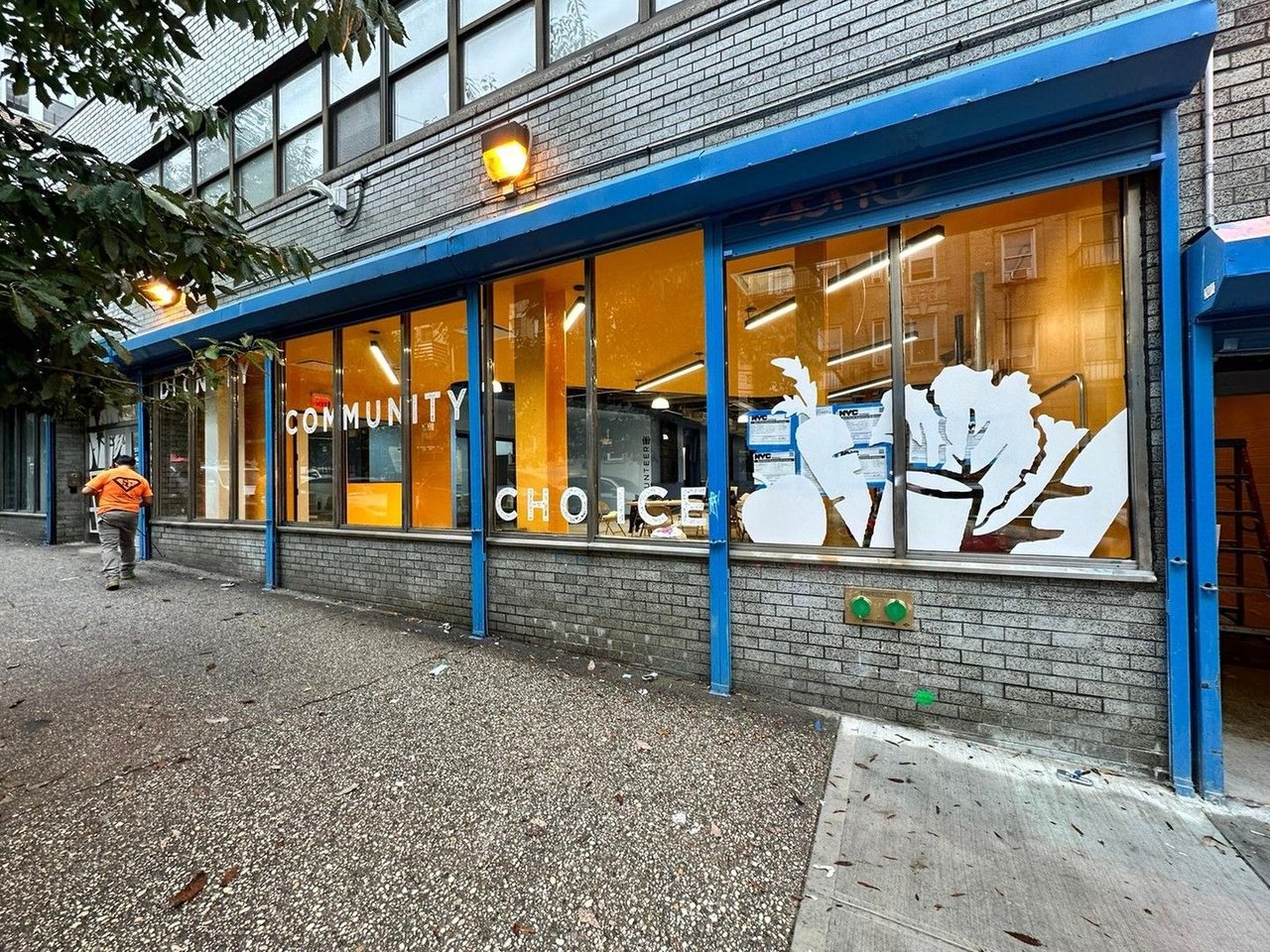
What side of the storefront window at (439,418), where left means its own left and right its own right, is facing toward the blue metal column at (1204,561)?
left

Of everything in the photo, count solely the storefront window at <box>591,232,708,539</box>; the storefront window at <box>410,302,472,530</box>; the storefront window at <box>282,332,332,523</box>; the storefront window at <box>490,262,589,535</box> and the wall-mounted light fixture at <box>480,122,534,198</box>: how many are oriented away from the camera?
0

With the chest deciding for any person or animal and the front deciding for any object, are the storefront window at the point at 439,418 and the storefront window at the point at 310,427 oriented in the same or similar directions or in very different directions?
same or similar directions

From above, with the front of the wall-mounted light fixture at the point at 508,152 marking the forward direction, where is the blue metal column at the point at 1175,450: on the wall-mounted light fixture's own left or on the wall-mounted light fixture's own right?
on the wall-mounted light fixture's own left

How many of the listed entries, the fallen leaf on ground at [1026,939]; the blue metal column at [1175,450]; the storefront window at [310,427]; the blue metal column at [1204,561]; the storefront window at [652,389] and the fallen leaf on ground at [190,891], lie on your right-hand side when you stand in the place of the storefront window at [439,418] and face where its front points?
1

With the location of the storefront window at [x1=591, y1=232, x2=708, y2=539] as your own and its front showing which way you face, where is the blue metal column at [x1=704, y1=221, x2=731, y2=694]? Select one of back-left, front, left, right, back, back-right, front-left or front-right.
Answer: left

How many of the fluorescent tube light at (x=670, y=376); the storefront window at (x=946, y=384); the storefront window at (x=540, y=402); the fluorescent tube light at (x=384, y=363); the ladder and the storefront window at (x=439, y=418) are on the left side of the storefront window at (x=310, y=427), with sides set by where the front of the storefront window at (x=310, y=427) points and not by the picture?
6

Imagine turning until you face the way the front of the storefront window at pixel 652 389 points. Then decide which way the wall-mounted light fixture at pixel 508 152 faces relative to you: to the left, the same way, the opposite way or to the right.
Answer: the same way

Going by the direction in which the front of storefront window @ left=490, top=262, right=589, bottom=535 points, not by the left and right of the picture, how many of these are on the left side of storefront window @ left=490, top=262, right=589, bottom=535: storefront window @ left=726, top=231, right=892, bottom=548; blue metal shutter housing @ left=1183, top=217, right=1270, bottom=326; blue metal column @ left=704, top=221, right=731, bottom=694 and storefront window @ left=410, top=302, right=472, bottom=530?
3

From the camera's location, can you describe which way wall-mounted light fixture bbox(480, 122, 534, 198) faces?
facing the viewer and to the left of the viewer

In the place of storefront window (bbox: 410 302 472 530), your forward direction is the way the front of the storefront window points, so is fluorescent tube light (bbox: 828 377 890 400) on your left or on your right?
on your left

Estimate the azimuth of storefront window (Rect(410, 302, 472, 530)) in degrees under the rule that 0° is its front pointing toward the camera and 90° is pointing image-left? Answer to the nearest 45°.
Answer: approximately 45°

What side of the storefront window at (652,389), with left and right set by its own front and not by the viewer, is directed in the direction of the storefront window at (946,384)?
left

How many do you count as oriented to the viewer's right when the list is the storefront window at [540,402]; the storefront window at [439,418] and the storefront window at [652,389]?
0

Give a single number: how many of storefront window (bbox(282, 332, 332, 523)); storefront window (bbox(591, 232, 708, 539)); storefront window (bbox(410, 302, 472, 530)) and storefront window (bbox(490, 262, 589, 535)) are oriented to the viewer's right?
0

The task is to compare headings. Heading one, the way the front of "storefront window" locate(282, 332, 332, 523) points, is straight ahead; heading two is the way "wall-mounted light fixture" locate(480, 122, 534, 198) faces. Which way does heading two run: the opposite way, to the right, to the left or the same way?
the same way

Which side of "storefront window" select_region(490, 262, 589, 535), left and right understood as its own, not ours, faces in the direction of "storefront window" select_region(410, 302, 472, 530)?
right

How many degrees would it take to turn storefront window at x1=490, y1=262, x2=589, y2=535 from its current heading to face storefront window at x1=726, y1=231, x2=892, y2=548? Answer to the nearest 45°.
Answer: approximately 90° to its left

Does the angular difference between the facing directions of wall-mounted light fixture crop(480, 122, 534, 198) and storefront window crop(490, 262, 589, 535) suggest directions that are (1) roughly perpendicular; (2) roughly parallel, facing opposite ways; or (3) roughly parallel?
roughly parallel

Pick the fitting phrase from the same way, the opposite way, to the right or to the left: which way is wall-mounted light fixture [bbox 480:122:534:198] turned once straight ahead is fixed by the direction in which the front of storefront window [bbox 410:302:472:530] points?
the same way
